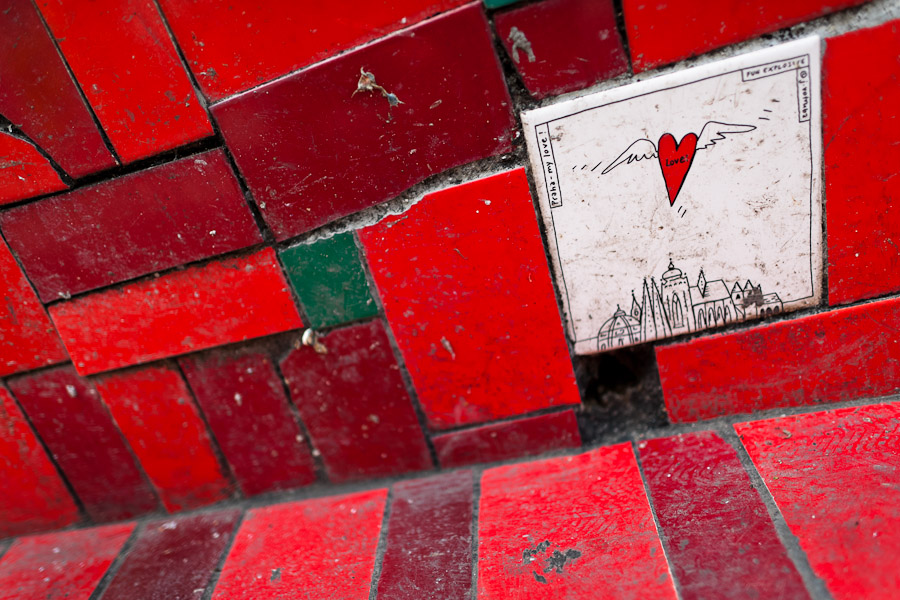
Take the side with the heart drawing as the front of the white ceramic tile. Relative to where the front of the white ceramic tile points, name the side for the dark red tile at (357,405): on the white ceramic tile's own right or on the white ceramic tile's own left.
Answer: on the white ceramic tile's own right

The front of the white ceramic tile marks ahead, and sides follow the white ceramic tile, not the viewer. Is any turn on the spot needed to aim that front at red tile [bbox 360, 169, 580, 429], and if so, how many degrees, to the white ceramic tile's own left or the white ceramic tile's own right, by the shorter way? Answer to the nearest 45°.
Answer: approximately 90° to the white ceramic tile's own right

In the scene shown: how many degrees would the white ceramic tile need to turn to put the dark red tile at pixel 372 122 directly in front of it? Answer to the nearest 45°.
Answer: approximately 90° to its right

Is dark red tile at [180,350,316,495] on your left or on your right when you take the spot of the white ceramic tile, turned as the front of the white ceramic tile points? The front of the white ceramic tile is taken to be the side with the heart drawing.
on your right

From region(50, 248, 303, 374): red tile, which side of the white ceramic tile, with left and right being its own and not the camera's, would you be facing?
right

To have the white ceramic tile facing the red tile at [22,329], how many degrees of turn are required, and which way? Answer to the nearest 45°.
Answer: approximately 90° to its right

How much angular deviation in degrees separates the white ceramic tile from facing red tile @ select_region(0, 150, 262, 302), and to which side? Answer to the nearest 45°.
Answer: approximately 90° to its right

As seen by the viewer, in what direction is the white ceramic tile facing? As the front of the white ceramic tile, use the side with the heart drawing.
toward the camera
